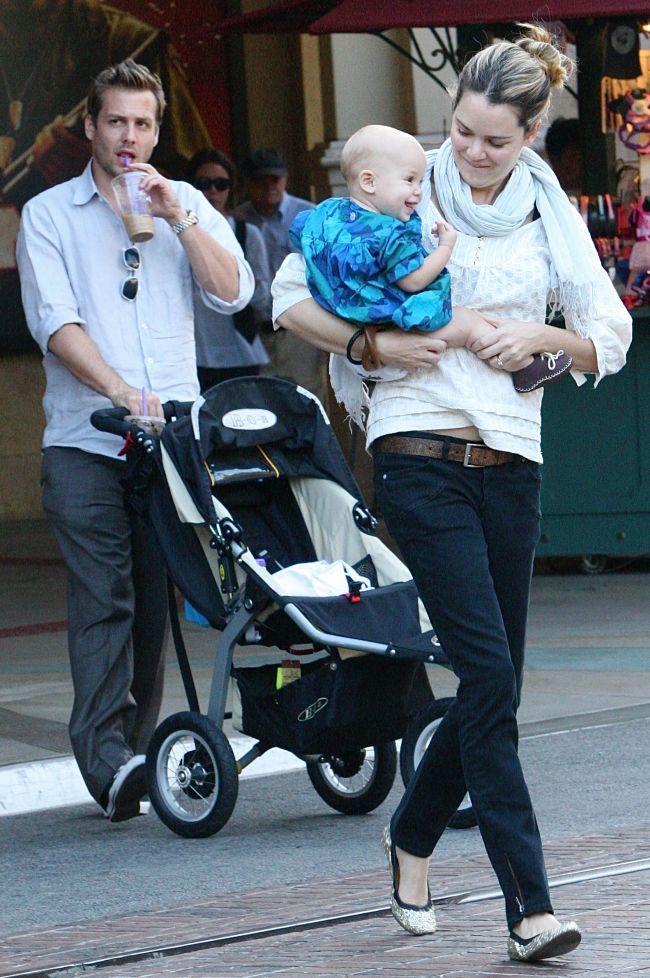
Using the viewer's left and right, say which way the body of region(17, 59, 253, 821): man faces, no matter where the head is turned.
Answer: facing the viewer and to the right of the viewer

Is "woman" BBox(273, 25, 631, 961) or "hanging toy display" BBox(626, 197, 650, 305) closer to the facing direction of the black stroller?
the woman

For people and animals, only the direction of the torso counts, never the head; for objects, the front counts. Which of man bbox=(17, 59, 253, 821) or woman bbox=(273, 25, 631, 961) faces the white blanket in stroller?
the man

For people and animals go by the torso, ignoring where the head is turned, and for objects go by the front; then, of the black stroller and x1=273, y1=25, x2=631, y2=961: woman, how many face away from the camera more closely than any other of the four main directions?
0

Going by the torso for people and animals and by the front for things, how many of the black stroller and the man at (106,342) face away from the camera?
0

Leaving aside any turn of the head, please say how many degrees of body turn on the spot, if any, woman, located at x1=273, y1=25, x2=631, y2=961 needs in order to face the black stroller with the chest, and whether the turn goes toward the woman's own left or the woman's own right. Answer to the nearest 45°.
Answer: approximately 135° to the woman's own right

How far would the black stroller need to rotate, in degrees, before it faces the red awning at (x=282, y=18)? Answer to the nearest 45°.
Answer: approximately 135° to its left

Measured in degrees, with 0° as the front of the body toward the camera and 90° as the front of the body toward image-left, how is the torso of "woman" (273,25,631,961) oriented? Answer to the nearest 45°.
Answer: approximately 0°

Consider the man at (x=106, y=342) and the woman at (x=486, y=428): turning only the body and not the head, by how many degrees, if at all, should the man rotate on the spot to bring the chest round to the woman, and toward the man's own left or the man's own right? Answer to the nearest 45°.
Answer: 0° — they already face them
